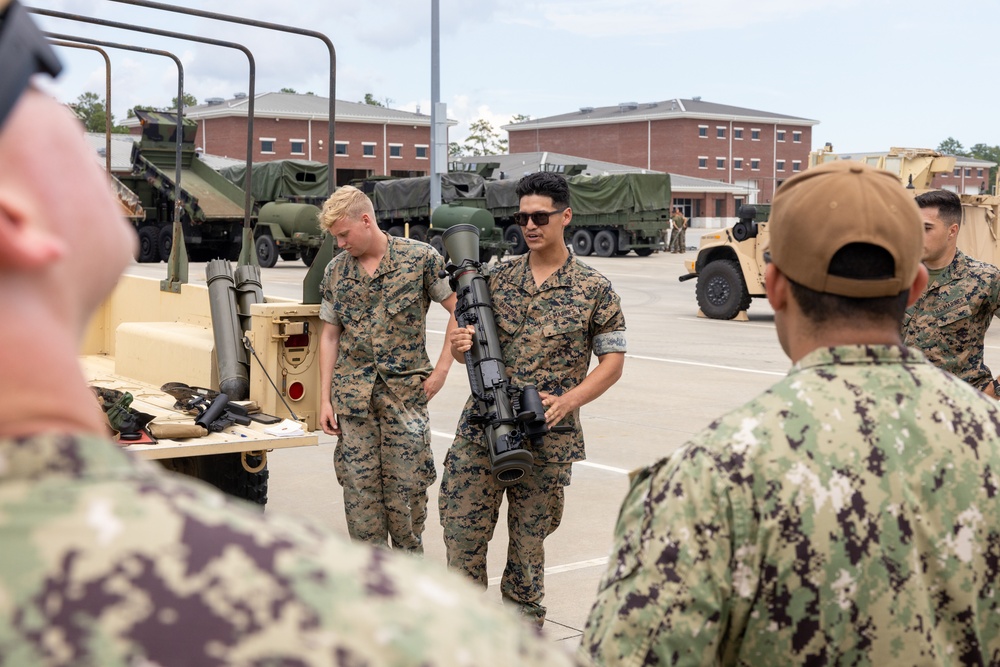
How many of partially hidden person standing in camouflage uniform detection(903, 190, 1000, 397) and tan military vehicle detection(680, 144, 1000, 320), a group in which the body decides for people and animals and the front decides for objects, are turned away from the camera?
0

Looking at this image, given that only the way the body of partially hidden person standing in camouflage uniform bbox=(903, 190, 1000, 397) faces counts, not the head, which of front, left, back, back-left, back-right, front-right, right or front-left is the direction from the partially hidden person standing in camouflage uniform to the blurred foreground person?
front-left

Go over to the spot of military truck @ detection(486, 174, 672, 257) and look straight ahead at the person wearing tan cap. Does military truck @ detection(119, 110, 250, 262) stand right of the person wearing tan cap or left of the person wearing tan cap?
right

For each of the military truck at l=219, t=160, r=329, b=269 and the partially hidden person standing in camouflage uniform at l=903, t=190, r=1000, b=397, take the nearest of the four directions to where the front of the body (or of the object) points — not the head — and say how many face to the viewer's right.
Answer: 0

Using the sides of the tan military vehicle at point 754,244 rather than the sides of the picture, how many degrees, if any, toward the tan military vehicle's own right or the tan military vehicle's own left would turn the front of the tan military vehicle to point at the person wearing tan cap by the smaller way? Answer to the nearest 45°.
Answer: approximately 90° to the tan military vehicle's own left

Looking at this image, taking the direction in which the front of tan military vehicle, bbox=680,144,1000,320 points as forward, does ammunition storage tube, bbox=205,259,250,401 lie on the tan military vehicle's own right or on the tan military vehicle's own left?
on the tan military vehicle's own left

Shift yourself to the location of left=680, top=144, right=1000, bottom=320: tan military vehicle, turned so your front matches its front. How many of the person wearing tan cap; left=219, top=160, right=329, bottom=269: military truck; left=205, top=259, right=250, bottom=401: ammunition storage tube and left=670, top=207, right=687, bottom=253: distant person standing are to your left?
2

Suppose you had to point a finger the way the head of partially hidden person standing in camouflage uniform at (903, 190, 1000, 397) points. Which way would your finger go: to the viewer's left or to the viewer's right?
to the viewer's left

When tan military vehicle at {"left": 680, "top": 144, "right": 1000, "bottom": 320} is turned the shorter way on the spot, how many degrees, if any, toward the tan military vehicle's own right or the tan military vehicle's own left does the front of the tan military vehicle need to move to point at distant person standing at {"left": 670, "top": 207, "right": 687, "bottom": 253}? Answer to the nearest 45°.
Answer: approximately 90° to the tan military vehicle's own right

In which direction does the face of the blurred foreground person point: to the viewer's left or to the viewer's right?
to the viewer's right

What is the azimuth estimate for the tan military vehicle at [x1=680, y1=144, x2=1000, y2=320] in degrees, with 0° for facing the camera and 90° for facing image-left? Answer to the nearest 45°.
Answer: approximately 90°
